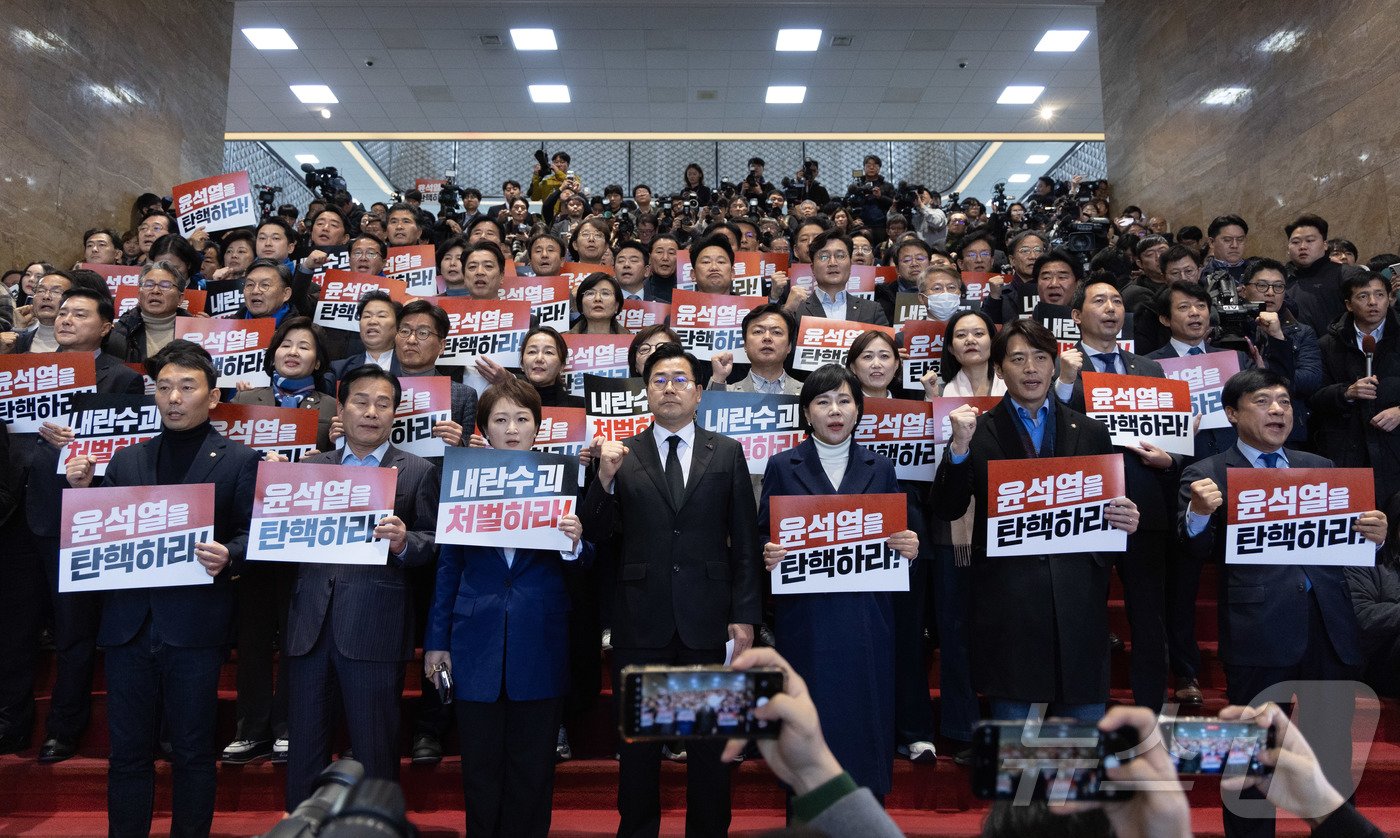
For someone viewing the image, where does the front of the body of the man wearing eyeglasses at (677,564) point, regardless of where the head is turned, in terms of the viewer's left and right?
facing the viewer

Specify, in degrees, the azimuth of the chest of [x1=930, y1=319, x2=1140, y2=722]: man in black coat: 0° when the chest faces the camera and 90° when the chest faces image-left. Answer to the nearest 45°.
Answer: approximately 0°

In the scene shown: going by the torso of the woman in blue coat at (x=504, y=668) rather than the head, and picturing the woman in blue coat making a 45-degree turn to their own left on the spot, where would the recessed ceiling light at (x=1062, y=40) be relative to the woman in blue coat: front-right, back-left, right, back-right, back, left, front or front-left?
left

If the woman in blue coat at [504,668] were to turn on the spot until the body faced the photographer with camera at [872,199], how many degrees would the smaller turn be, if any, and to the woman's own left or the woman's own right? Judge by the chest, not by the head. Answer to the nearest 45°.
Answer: approximately 135° to the woman's own left

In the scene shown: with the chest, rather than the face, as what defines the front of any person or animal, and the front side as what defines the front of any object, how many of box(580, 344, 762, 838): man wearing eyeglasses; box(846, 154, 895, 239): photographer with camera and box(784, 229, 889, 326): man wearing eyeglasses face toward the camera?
3

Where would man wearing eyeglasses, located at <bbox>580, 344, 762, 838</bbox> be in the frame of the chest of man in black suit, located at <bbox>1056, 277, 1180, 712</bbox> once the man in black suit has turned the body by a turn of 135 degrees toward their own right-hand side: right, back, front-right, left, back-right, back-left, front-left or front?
left

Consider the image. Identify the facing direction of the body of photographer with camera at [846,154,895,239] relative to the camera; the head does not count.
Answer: toward the camera

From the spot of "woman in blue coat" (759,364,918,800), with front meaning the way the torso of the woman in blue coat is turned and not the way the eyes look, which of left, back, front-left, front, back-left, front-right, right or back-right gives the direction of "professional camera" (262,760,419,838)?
front

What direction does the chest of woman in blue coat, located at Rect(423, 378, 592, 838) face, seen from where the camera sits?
toward the camera

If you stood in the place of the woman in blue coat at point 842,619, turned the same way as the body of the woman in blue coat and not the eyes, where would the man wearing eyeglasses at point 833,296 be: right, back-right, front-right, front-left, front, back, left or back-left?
back

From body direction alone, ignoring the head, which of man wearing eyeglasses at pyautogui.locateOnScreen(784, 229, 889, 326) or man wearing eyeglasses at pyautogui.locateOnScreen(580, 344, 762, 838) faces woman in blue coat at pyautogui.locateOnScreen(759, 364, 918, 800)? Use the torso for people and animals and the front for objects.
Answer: man wearing eyeglasses at pyautogui.locateOnScreen(784, 229, 889, 326)
